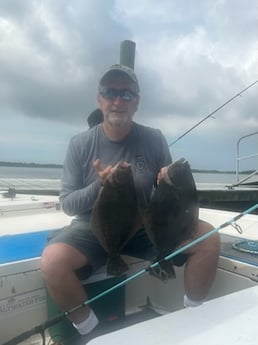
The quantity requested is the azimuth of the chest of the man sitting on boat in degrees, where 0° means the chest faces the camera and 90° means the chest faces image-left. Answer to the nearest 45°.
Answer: approximately 0°
